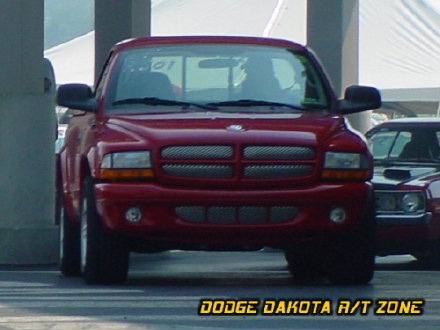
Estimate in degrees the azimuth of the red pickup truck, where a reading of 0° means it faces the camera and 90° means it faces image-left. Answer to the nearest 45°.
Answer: approximately 0°

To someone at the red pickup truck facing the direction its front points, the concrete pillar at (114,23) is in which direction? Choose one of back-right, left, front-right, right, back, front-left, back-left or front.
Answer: back

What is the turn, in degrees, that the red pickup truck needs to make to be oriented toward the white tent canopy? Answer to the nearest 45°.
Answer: approximately 180°

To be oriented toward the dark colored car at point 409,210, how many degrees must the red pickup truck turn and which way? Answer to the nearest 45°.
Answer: approximately 135° to its left

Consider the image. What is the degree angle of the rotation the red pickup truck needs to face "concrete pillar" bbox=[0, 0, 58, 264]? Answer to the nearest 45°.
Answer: approximately 135° to its right

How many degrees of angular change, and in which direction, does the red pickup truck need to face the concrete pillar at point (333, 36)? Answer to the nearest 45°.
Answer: approximately 180°

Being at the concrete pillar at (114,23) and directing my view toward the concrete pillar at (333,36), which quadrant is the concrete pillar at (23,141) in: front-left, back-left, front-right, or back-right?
back-right
